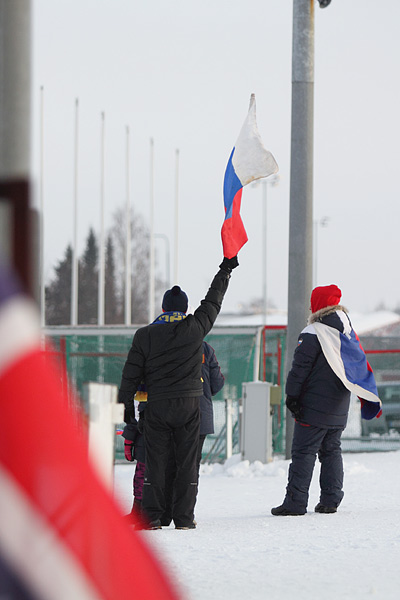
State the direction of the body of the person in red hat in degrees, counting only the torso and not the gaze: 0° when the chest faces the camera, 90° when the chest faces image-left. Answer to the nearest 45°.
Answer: approximately 135°

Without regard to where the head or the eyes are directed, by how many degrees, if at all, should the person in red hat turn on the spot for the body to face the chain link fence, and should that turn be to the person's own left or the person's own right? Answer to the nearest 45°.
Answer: approximately 45° to the person's own right

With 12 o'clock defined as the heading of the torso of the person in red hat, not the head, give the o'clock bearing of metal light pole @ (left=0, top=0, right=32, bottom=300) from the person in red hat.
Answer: The metal light pole is roughly at 8 o'clock from the person in red hat.

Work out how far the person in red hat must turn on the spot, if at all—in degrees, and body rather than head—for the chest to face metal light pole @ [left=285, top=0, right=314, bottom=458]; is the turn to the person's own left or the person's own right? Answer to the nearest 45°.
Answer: approximately 45° to the person's own right

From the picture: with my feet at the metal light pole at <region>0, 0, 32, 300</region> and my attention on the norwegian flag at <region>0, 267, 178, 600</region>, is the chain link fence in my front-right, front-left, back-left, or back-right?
back-left

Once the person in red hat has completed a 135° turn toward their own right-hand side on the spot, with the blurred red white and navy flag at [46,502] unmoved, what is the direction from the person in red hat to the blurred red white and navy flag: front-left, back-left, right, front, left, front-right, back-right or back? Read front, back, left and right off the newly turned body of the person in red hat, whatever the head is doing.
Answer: right

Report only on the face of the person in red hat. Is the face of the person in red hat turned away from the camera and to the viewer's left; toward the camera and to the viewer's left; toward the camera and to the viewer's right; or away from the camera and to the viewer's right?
away from the camera and to the viewer's left
